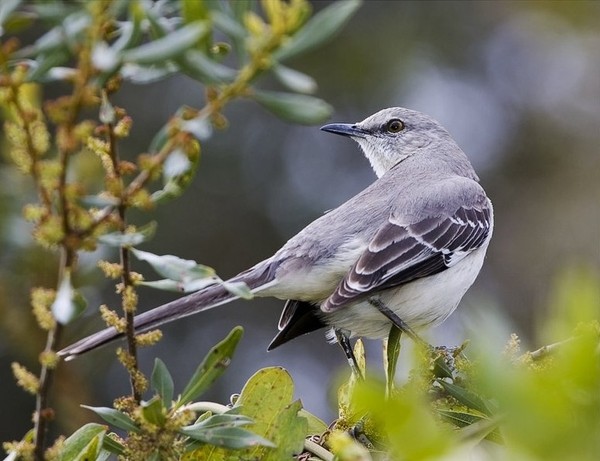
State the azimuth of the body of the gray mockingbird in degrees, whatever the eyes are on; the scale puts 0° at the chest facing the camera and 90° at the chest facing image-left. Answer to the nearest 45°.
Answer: approximately 270°

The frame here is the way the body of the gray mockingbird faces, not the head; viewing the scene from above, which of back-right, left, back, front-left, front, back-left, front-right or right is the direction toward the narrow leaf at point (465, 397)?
right

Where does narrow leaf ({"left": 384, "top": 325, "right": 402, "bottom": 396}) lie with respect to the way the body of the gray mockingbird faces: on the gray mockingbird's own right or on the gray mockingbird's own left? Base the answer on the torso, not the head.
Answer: on the gray mockingbird's own right

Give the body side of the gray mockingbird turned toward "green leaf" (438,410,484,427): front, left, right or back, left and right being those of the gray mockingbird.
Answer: right
